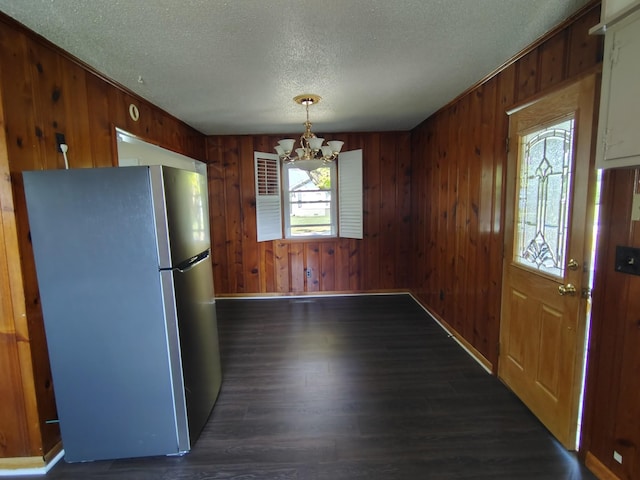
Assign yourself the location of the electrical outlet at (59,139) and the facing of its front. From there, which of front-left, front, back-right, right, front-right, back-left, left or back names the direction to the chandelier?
front-left

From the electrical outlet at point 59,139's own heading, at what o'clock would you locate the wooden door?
The wooden door is roughly at 12 o'clock from the electrical outlet.

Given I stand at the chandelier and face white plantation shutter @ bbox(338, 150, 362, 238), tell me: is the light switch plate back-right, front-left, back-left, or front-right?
back-right

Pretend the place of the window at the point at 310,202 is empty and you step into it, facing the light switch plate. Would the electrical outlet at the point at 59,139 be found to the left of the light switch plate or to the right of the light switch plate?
right

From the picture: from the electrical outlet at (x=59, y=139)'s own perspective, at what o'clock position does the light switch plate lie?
The light switch plate is roughly at 12 o'clock from the electrical outlet.

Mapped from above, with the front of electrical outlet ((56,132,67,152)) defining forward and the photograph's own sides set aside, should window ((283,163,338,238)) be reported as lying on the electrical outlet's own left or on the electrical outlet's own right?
on the electrical outlet's own left

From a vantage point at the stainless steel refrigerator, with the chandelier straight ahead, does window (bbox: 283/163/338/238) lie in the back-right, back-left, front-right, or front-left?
front-left

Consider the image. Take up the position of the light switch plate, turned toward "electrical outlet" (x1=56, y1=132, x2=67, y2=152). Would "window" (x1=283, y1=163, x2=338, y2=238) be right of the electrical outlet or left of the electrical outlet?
right

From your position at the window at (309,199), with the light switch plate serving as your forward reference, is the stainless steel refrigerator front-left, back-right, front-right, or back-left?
front-right

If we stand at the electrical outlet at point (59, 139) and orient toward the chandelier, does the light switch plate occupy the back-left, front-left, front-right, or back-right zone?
front-right
